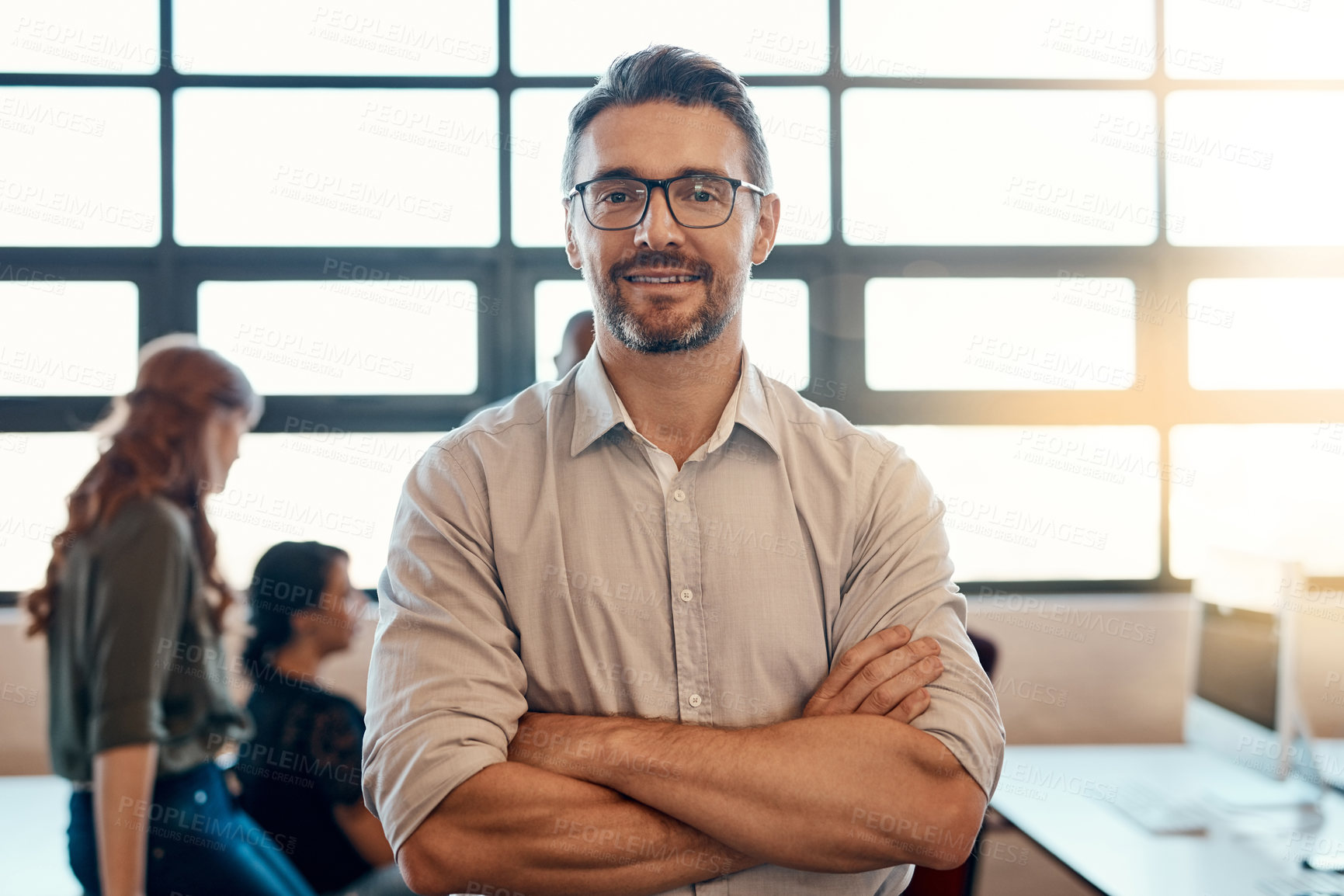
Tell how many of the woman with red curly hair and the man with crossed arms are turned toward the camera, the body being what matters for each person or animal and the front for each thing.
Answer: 1

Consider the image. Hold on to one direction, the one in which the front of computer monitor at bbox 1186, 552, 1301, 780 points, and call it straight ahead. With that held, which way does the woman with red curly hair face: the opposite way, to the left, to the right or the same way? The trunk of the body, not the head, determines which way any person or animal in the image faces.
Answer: the opposite way

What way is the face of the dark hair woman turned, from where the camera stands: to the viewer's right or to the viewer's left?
to the viewer's right

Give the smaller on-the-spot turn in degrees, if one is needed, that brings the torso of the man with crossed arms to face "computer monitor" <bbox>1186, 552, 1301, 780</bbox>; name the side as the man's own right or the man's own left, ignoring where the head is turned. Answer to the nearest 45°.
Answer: approximately 135° to the man's own left

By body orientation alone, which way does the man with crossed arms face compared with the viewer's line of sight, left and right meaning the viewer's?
facing the viewer

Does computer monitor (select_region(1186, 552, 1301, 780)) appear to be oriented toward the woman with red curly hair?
yes

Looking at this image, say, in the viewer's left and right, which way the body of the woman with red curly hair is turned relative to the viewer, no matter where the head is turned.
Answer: facing to the right of the viewer

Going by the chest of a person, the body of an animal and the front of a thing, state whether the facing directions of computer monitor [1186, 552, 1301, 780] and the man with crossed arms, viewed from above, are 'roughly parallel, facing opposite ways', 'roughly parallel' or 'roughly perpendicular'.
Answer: roughly perpendicular

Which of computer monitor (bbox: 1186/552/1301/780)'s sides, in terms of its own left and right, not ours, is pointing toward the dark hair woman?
front

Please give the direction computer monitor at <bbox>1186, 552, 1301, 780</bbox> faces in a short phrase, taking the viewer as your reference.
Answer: facing the viewer and to the left of the viewer

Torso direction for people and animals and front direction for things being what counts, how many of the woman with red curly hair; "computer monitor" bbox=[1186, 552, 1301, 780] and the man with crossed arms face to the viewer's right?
1

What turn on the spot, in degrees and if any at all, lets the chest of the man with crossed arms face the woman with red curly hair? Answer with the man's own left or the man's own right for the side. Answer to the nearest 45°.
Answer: approximately 135° to the man's own right

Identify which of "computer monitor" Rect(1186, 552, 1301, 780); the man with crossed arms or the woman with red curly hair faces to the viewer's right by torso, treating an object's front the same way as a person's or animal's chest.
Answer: the woman with red curly hair
